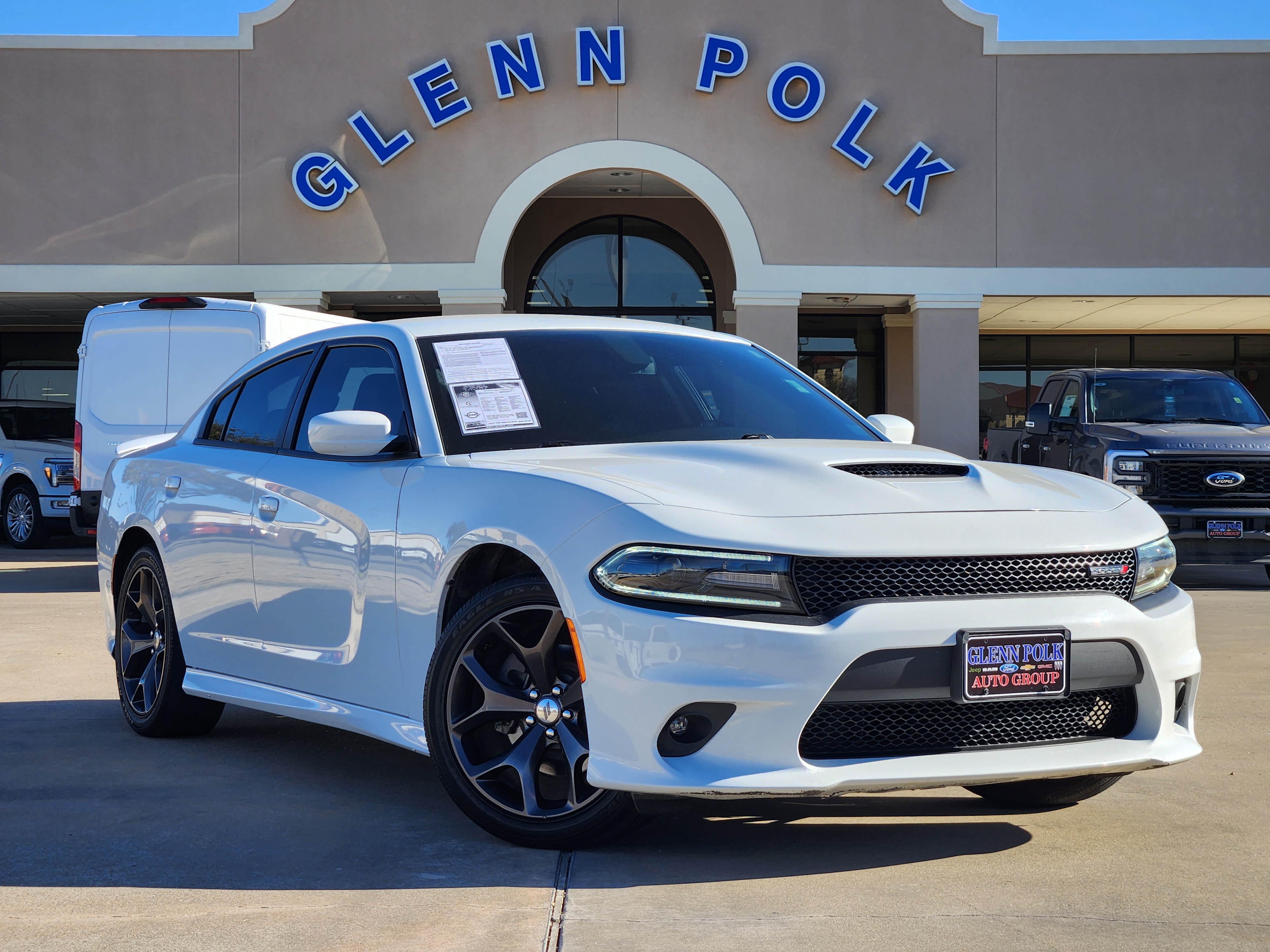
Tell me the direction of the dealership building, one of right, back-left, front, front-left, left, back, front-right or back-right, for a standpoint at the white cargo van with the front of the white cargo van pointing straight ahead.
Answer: front

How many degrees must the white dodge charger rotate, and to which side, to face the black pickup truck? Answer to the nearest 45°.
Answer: approximately 90° to its left

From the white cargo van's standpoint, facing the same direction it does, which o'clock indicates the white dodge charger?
The white dodge charger is roughly at 4 o'clock from the white cargo van.

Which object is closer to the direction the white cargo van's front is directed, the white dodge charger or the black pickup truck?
the black pickup truck

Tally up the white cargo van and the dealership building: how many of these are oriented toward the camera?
1

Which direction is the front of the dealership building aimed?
toward the camera

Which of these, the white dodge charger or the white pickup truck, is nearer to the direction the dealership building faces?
the white dodge charger

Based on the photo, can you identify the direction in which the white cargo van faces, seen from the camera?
facing away from the viewer and to the right of the viewer

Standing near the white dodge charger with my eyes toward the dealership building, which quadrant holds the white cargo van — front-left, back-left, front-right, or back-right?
front-left

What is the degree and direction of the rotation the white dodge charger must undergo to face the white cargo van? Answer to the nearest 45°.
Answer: approximately 180°

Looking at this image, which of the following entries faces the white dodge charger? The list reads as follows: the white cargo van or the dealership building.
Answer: the dealership building

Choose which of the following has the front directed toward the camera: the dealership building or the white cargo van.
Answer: the dealership building

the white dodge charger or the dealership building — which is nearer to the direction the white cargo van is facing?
the dealership building

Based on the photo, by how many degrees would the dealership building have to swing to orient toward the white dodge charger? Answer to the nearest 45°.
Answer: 0° — it already faces it

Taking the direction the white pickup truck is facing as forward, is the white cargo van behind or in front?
in front

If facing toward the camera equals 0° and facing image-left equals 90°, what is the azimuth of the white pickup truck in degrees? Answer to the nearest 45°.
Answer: approximately 315°
